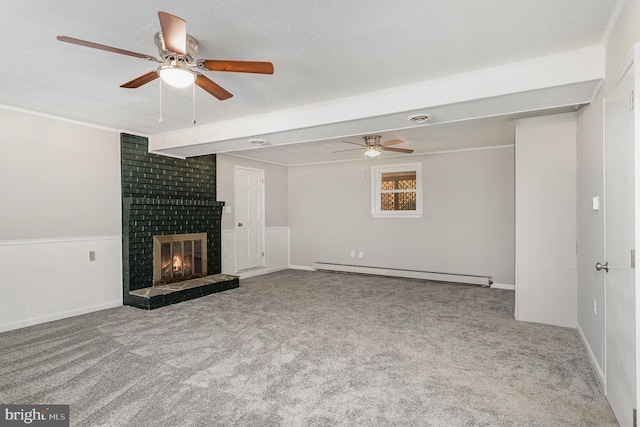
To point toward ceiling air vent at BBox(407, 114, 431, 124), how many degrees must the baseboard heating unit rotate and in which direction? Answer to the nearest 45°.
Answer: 0° — it already faces it

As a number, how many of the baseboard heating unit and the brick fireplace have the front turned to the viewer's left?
0

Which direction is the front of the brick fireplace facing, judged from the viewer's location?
facing the viewer and to the right of the viewer

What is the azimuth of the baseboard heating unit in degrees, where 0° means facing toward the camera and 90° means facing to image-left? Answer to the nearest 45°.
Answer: approximately 0°

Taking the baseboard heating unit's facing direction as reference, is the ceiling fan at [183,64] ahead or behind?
ahead

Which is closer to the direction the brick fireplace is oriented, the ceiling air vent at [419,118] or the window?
the ceiling air vent

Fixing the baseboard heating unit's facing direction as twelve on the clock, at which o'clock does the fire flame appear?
The fire flame is roughly at 2 o'clock from the baseboard heating unit.

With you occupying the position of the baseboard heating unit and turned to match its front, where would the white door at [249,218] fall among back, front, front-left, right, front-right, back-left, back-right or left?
right

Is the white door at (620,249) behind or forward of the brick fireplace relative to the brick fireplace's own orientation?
forward
